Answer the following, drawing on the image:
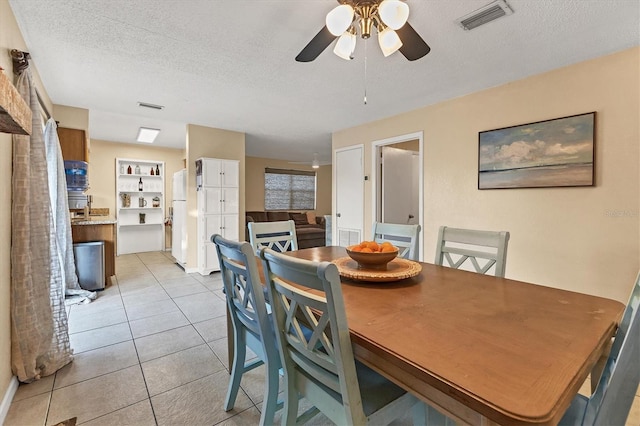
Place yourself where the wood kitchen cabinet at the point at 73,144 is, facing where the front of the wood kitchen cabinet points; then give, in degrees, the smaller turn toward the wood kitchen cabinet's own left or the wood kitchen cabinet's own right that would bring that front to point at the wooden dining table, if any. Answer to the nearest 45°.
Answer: approximately 90° to the wood kitchen cabinet's own right

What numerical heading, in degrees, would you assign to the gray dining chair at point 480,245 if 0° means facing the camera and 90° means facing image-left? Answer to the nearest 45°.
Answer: approximately 45°

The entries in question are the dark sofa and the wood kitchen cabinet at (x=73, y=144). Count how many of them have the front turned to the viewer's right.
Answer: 1

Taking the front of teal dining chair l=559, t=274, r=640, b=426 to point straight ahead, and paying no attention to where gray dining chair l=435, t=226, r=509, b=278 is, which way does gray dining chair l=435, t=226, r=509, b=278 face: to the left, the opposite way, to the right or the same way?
to the left

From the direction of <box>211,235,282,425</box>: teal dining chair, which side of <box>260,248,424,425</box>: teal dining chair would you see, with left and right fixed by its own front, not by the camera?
left

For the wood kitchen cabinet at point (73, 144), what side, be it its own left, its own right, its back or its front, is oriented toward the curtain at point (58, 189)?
right

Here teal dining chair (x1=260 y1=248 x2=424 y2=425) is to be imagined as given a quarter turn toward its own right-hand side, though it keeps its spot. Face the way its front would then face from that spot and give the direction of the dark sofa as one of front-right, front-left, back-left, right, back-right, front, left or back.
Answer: back-left

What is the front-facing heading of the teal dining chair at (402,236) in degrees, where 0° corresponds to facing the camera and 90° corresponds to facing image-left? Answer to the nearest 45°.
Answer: approximately 45°

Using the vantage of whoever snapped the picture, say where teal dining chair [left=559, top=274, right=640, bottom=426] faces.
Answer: facing away from the viewer and to the left of the viewer

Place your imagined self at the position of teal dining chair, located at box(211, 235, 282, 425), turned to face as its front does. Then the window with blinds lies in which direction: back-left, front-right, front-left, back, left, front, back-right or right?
front-left

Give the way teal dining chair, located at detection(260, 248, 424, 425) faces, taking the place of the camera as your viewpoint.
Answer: facing away from the viewer and to the right of the viewer

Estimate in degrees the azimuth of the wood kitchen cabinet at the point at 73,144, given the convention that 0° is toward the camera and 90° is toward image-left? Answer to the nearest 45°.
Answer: approximately 270°

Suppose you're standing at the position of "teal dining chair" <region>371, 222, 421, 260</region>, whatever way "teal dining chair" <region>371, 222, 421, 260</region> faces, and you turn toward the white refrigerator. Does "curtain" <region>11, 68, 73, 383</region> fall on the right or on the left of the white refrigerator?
left

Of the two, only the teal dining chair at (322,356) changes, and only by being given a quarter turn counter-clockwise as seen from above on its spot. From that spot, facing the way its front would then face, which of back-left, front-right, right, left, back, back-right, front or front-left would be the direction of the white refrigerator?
front
